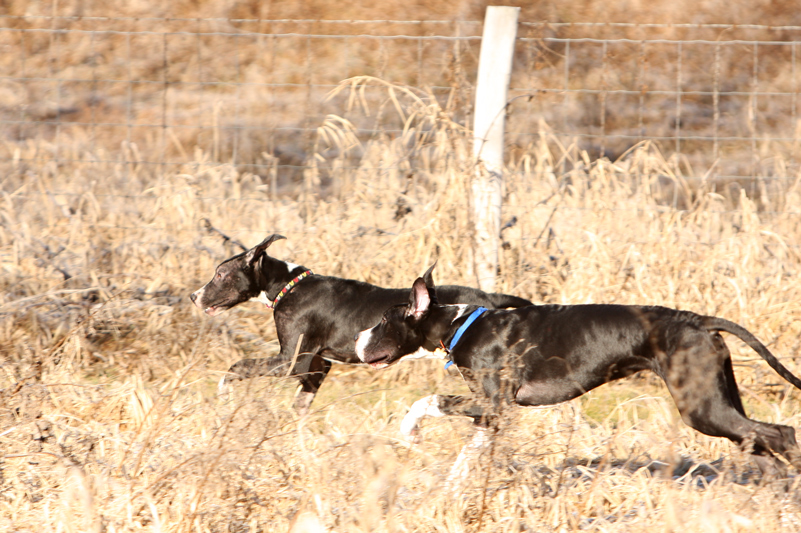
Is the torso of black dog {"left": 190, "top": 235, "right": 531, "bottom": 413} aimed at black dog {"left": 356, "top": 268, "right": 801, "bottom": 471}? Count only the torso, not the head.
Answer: no

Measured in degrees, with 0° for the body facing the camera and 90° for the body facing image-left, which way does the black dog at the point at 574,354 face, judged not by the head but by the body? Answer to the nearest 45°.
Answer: approximately 90°

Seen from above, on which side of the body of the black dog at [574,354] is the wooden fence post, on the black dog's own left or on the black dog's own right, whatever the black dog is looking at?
on the black dog's own right

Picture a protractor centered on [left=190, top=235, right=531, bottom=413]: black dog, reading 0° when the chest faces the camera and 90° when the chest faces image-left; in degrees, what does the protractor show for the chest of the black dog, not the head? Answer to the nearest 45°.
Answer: approximately 90°

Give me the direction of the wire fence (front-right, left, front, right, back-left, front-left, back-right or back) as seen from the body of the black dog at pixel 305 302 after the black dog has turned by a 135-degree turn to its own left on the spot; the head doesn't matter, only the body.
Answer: back-left

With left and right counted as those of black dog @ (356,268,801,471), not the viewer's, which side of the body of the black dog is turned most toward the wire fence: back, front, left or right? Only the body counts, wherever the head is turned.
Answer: right

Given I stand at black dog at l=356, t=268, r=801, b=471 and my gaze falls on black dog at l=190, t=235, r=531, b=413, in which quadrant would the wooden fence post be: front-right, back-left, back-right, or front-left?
front-right

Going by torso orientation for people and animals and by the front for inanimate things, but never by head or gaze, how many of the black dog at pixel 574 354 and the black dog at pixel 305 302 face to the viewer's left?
2

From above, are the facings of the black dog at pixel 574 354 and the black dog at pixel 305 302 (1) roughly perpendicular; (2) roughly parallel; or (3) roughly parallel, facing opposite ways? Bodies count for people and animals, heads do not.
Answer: roughly parallel
